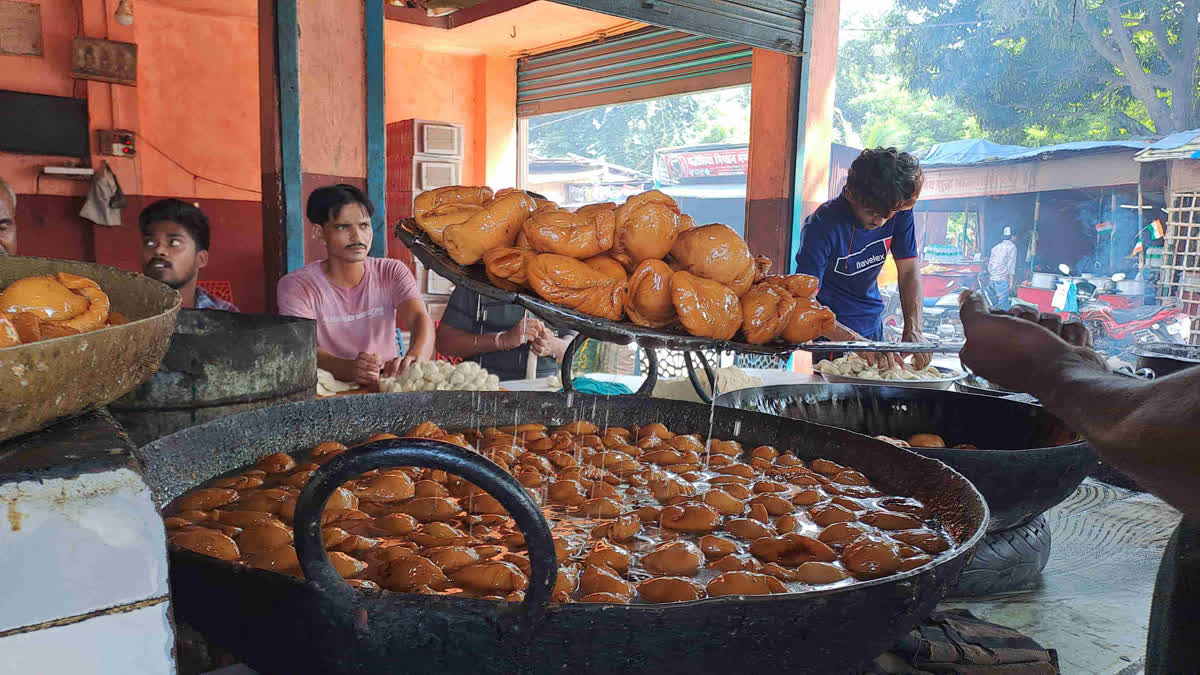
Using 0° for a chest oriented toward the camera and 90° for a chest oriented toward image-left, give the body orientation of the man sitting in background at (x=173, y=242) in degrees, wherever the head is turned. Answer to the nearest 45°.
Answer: approximately 45°

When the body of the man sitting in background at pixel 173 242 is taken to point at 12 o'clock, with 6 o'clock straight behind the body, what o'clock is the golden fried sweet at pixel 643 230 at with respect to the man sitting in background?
The golden fried sweet is roughly at 10 o'clock from the man sitting in background.

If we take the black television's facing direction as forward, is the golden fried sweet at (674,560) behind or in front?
in front

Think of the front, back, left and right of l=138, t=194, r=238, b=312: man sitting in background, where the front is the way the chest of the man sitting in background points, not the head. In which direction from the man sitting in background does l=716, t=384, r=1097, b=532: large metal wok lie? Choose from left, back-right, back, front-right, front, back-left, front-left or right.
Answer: left

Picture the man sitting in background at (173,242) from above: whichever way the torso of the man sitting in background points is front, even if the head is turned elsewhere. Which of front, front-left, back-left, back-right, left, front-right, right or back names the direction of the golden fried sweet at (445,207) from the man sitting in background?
front-left

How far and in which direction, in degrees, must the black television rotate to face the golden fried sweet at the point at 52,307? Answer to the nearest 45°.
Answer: approximately 45° to its right

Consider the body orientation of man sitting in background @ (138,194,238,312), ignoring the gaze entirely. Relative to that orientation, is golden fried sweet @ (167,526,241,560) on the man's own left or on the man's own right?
on the man's own left

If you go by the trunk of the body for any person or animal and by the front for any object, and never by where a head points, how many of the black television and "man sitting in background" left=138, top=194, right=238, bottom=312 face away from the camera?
0

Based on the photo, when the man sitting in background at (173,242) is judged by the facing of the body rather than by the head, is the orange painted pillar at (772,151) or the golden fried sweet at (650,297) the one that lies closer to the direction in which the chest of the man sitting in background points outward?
the golden fried sweet

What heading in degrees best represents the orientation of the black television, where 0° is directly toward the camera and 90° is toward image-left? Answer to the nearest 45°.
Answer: approximately 315°
